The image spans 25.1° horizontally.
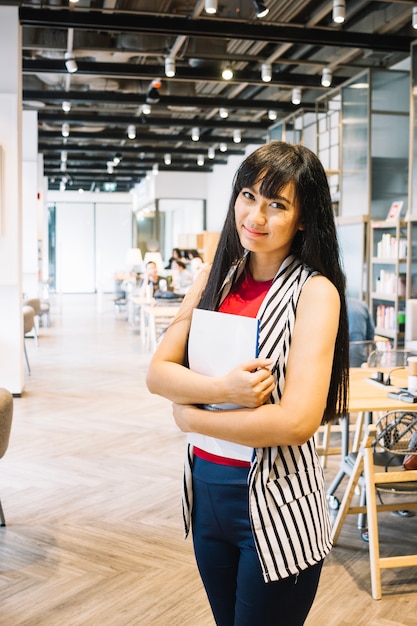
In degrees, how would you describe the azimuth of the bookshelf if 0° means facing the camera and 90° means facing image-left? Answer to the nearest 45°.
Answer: approximately 45°

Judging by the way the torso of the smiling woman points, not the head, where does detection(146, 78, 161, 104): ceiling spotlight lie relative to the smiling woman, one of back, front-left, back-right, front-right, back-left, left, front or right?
back-right

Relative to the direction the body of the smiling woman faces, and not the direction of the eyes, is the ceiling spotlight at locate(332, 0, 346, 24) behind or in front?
behind

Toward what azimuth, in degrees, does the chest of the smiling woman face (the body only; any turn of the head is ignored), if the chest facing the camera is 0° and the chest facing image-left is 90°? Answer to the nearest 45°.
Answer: approximately 45°

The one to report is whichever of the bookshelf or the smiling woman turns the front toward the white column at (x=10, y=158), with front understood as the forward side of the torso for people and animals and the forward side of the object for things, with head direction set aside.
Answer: the bookshelf

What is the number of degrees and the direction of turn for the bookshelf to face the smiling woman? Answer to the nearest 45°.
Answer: approximately 45° to its left

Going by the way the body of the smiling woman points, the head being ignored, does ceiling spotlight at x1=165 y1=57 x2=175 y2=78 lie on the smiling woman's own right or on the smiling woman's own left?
on the smiling woman's own right

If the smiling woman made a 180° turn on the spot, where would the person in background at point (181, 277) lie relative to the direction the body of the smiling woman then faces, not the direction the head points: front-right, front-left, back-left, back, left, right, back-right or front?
front-left

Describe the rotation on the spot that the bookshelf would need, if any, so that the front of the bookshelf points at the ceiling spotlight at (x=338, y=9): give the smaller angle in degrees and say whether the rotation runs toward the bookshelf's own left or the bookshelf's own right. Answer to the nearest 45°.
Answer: approximately 45° to the bookshelf's own left

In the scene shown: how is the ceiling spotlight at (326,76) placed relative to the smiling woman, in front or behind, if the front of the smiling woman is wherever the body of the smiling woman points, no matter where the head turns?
behind

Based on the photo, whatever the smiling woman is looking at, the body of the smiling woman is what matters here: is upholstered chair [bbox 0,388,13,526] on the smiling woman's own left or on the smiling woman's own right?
on the smiling woman's own right
